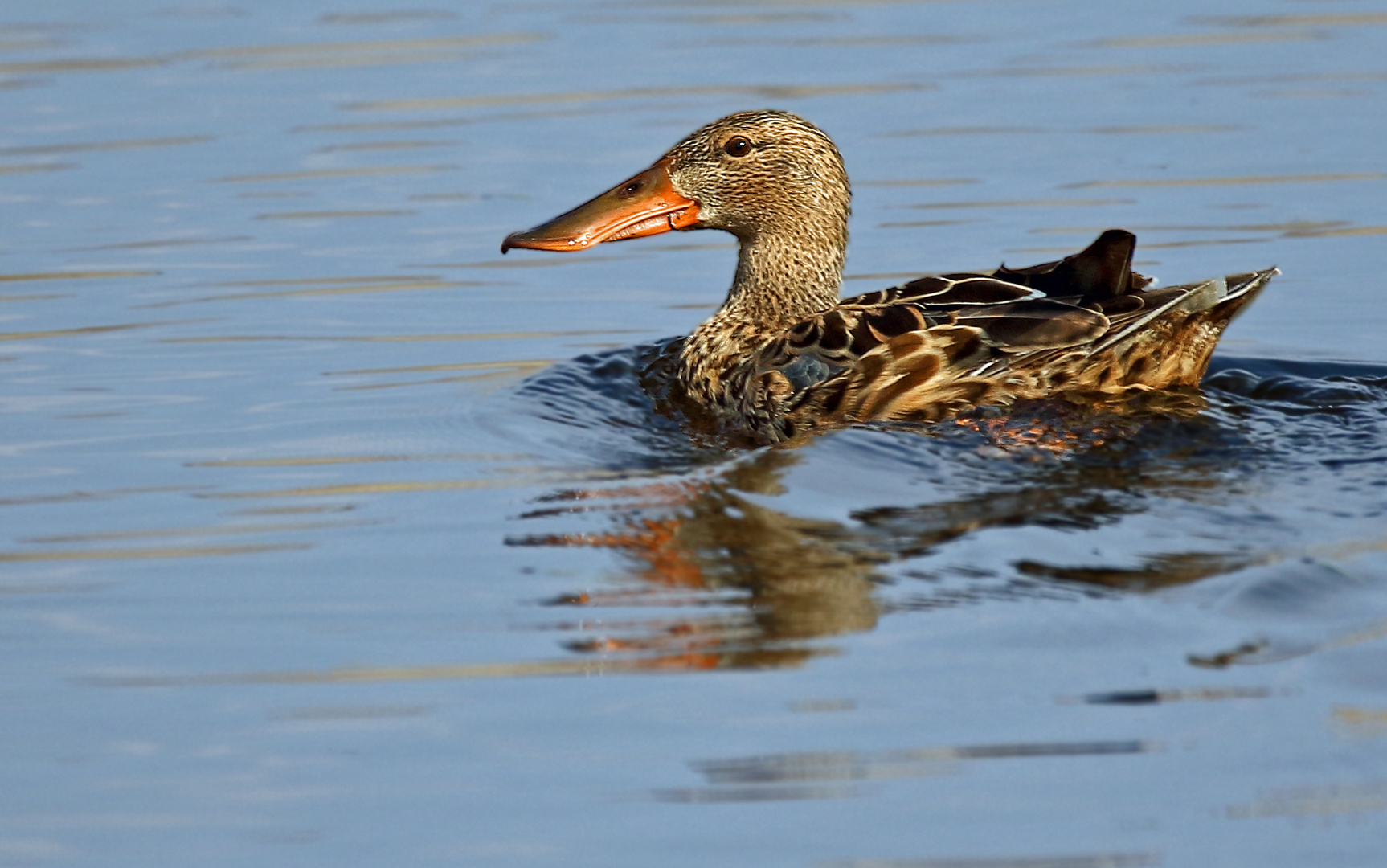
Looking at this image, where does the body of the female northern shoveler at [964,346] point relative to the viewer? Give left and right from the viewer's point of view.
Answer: facing to the left of the viewer
